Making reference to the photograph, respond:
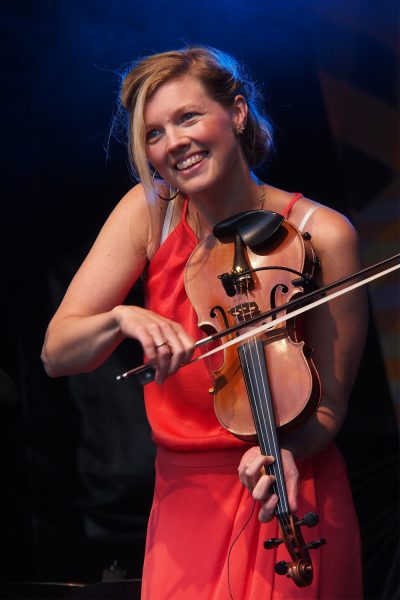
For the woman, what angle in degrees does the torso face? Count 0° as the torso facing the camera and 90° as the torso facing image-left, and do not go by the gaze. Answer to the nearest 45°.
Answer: approximately 0°
